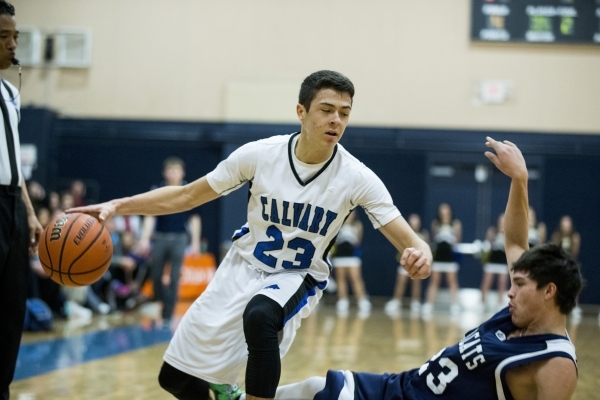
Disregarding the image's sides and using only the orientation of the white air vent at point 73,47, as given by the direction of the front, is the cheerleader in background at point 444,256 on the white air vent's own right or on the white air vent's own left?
on the white air vent's own left

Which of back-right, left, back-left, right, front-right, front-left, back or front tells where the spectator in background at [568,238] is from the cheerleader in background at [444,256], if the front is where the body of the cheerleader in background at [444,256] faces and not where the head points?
left

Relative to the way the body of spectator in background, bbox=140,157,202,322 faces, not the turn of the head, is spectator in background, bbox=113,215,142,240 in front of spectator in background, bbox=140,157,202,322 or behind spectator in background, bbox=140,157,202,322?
behind

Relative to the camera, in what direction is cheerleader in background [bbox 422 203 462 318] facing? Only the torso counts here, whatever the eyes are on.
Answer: toward the camera

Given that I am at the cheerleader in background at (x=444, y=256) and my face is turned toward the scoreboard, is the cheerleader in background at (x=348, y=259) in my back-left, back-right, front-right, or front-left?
back-left

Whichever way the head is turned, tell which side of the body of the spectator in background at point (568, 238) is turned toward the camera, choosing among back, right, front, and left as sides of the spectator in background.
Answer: front

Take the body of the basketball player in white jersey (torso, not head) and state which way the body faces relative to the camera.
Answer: toward the camera

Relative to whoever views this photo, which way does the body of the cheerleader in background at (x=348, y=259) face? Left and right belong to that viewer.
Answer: facing the viewer

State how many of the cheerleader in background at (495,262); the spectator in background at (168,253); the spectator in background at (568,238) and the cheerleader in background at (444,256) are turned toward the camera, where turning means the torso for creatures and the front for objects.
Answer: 4

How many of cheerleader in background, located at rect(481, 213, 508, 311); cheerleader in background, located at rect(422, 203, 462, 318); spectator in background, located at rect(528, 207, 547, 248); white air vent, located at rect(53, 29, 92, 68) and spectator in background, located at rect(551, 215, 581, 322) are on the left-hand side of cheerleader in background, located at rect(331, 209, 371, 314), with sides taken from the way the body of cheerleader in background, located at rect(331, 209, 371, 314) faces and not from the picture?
4
